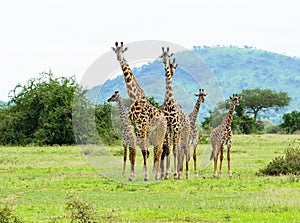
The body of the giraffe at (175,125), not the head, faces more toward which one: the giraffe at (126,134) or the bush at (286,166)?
the giraffe

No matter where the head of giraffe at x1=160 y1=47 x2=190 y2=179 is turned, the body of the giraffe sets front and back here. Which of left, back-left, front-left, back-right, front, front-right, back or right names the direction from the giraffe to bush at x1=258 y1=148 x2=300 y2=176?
back-left

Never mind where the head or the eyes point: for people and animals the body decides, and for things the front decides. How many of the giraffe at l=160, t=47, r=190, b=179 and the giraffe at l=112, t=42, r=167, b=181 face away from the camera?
0

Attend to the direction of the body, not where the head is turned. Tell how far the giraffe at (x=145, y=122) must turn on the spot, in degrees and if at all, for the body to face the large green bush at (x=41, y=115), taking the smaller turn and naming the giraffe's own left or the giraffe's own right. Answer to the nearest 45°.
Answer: approximately 135° to the giraffe's own right

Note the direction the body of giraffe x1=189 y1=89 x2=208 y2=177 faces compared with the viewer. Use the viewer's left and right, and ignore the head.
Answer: facing the viewer and to the right of the viewer

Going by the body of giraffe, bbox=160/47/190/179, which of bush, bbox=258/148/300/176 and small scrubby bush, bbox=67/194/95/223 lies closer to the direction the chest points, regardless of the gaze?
the small scrubby bush

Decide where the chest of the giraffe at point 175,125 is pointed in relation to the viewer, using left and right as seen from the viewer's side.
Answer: facing the viewer and to the left of the viewer
